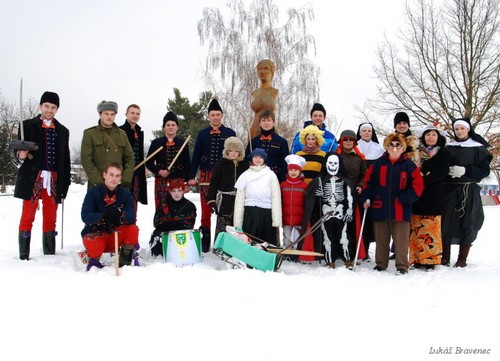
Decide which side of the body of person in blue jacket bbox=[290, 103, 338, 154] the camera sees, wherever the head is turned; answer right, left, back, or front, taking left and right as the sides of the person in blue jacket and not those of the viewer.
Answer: front

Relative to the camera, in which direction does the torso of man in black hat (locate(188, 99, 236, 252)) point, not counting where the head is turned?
toward the camera

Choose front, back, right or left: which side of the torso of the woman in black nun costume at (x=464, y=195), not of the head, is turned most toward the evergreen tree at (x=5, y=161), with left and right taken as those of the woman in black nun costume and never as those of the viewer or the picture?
right

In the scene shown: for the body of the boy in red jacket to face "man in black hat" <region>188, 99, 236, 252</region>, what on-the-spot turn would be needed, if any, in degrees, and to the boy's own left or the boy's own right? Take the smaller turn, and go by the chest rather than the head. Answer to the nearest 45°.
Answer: approximately 135° to the boy's own right
